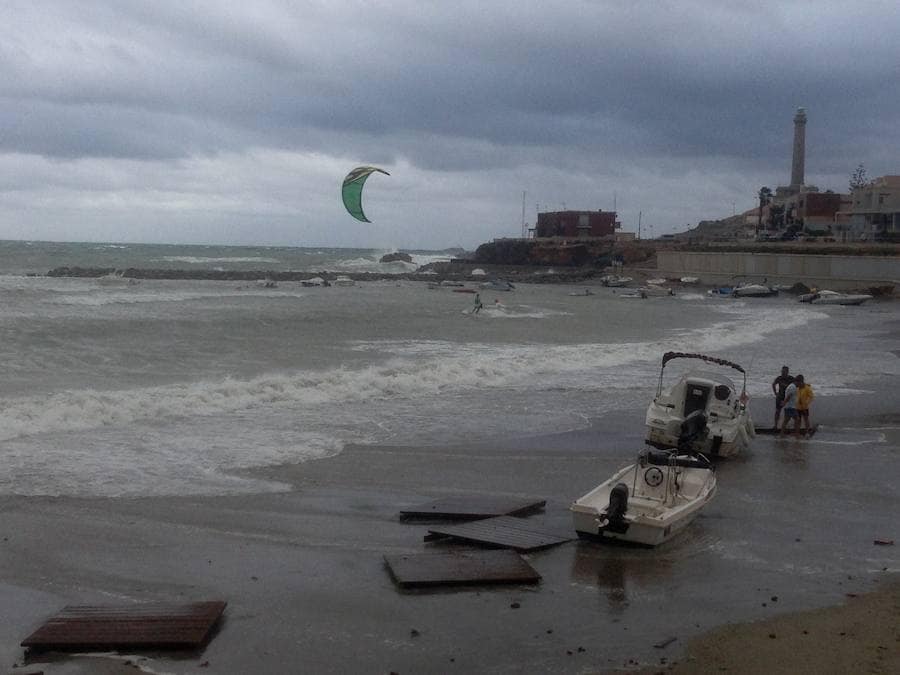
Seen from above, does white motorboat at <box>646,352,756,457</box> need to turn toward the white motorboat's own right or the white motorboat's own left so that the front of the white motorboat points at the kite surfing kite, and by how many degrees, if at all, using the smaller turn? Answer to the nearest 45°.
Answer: approximately 45° to the white motorboat's own left

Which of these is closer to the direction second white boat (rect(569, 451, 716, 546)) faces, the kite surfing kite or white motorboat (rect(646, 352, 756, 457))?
the white motorboat

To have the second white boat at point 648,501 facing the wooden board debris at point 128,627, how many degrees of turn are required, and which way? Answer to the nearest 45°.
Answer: approximately 180°

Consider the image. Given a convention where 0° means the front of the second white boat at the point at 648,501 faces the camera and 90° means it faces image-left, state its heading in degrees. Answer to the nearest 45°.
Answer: approximately 225°

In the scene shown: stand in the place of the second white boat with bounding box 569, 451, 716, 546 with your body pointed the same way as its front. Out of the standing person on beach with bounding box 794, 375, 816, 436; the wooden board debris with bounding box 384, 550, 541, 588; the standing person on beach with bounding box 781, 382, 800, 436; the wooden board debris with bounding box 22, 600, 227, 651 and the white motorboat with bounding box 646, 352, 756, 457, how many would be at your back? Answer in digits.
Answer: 2

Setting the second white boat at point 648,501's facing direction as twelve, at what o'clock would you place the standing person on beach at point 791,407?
The standing person on beach is roughly at 11 o'clock from the second white boat.

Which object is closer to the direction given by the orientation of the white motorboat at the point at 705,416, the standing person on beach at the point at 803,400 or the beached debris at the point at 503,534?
the standing person on beach

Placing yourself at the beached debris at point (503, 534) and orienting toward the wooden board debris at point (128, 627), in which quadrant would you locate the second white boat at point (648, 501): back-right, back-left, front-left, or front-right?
back-left

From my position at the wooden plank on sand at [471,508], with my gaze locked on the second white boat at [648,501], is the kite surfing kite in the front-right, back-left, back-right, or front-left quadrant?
back-left

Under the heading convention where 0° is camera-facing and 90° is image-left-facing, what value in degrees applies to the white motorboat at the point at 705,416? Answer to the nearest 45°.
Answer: approximately 180°

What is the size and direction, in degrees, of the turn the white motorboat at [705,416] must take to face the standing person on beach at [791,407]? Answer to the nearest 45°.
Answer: approximately 45° to its right

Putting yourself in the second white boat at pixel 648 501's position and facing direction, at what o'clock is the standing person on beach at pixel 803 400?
The standing person on beach is roughly at 11 o'clock from the second white boat.

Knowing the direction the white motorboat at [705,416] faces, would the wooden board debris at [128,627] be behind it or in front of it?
behind

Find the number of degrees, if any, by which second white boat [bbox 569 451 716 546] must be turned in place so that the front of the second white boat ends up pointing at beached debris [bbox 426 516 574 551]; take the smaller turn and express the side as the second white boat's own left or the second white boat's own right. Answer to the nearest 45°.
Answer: approximately 180°

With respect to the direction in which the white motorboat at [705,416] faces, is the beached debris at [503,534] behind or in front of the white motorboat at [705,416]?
behind

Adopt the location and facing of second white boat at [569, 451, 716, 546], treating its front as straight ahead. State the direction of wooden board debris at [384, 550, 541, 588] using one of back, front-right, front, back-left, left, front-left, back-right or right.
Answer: back

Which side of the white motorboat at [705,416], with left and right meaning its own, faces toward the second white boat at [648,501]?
back
